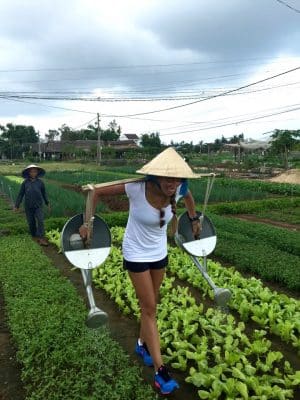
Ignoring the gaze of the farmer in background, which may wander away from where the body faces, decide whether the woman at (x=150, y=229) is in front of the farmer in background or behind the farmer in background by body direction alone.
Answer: in front

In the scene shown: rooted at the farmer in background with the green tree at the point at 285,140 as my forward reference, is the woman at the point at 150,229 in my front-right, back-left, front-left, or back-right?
back-right

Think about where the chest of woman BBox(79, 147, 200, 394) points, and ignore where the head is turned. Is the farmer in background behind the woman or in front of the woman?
behind

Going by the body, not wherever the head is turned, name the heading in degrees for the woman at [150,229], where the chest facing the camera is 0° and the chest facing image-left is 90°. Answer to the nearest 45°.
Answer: approximately 315°

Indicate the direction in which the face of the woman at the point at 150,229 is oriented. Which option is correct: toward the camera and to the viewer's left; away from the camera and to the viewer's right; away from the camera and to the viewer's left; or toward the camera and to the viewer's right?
toward the camera and to the viewer's right

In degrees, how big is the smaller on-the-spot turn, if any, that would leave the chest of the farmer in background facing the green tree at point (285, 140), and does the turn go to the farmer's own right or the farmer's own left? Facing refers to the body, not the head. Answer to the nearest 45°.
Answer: approximately 135° to the farmer's own left

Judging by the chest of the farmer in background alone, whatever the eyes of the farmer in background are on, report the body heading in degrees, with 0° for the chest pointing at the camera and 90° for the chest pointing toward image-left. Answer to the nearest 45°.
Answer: approximately 0°
